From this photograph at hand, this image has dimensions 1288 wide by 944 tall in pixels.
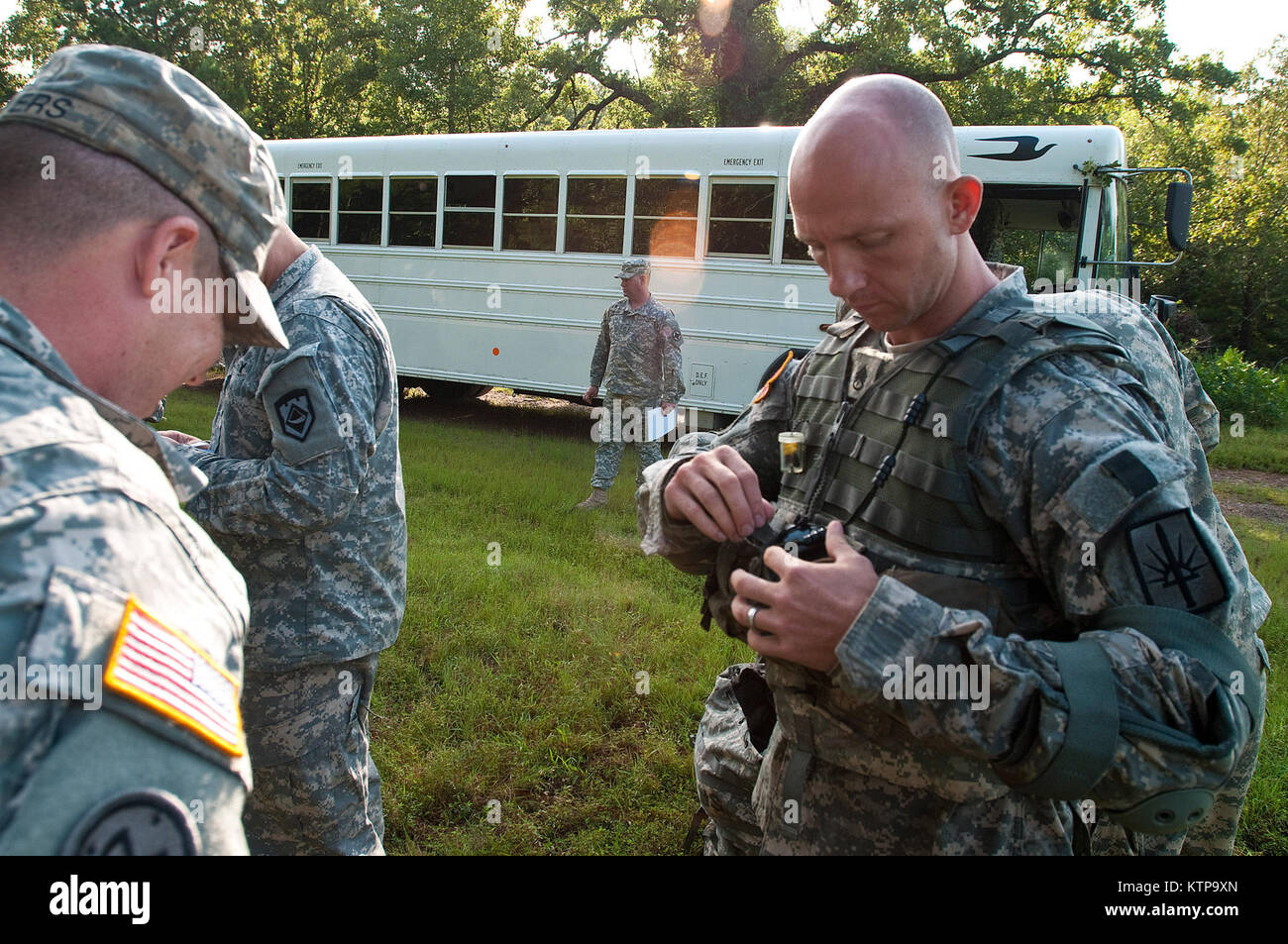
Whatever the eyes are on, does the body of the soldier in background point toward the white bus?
no

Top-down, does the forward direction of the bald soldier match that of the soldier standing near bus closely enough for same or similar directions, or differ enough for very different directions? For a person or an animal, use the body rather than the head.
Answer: same or similar directions

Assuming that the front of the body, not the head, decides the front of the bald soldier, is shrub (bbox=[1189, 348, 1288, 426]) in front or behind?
behind

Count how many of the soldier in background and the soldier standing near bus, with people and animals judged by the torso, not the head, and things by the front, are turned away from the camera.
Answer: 0

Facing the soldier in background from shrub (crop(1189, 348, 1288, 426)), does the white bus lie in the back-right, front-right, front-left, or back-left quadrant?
front-right

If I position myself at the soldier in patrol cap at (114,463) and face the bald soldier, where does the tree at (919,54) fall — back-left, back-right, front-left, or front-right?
front-left

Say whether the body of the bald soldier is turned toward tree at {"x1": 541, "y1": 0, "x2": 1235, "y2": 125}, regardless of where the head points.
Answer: no

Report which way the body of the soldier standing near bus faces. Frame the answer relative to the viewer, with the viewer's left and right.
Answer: facing the viewer and to the left of the viewer

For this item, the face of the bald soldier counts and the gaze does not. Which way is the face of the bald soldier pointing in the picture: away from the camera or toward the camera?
toward the camera

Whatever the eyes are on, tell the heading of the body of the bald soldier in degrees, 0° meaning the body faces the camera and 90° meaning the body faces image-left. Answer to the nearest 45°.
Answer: approximately 45°
